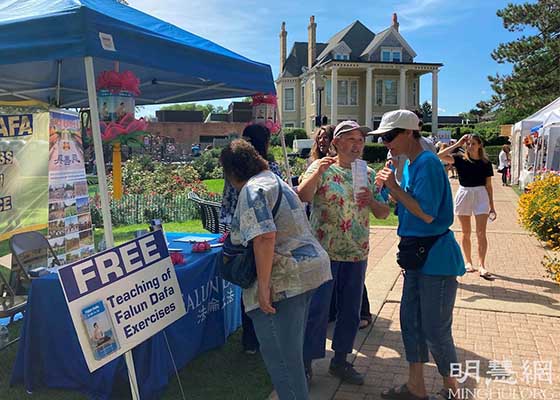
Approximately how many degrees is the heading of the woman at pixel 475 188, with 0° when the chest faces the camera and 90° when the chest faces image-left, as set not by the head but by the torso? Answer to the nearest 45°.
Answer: approximately 0°

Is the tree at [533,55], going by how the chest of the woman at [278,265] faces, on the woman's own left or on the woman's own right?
on the woman's own right

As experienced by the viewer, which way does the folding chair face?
facing the viewer and to the right of the viewer

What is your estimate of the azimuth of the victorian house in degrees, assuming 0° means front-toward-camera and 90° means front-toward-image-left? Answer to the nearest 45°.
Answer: approximately 315°

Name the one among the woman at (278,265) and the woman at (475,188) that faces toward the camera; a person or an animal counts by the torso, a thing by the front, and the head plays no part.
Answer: the woman at (475,188)

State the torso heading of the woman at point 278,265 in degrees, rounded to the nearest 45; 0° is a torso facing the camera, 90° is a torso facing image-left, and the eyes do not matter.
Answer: approximately 135°

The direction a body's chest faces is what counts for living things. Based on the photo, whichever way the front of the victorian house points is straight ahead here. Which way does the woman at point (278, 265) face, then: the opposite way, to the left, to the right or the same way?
the opposite way

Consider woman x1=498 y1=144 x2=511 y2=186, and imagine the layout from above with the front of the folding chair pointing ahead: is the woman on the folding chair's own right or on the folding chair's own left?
on the folding chair's own left

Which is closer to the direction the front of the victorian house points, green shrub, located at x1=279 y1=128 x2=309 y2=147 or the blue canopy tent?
the blue canopy tent

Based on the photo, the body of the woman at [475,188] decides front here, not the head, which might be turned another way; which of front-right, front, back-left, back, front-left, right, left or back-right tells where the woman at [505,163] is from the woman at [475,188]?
back
